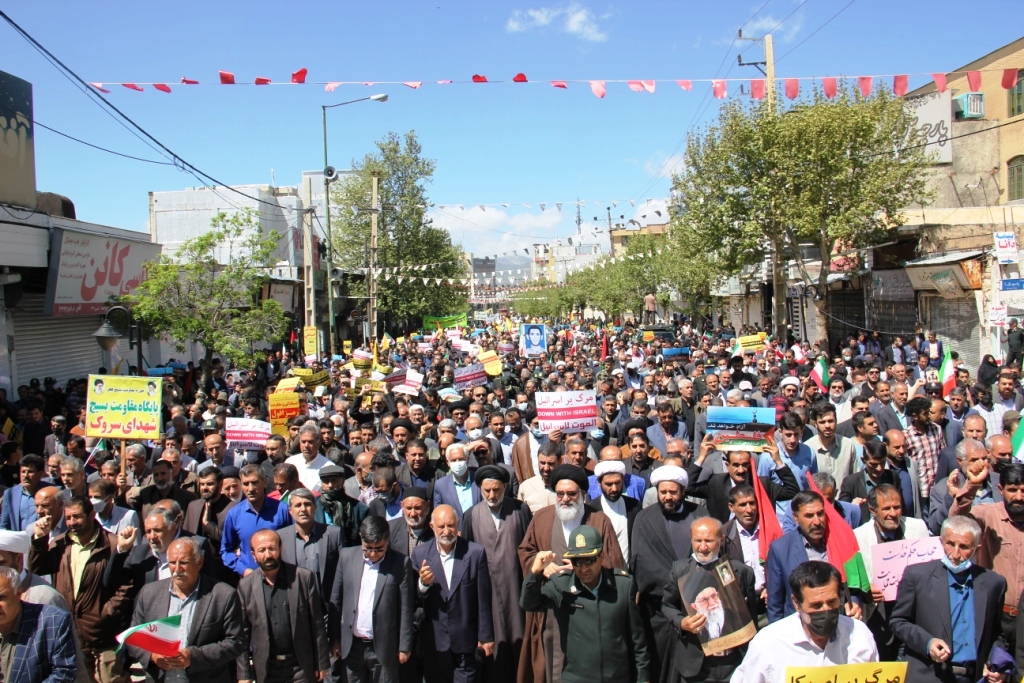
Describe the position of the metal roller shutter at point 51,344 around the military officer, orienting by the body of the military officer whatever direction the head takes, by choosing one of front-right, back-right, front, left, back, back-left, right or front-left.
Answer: back-right

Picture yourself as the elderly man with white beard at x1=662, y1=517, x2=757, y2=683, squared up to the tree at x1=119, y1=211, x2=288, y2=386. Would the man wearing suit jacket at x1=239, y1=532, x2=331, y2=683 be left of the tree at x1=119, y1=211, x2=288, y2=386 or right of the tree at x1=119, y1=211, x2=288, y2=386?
left

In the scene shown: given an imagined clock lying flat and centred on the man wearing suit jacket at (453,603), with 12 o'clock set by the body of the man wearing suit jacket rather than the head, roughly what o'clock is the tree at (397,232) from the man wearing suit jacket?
The tree is roughly at 6 o'clock from the man wearing suit jacket.

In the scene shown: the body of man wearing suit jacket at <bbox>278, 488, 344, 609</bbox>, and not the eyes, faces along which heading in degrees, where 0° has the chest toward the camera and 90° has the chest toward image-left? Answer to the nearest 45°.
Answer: approximately 0°

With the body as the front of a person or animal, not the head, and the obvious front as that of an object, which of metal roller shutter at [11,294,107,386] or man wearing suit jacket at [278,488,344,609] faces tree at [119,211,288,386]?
the metal roller shutter

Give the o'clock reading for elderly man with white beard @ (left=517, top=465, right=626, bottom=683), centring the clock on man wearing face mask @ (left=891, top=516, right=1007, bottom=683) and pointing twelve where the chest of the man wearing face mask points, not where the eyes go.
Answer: The elderly man with white beard is roughly at 3 o'clock from the man wearing face mask.

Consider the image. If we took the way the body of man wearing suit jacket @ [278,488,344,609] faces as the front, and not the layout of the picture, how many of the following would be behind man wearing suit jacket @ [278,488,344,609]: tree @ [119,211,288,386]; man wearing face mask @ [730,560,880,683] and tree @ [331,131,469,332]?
2

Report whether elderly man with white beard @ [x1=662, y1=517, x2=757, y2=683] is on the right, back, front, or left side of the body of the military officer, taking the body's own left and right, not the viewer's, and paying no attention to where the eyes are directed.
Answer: left

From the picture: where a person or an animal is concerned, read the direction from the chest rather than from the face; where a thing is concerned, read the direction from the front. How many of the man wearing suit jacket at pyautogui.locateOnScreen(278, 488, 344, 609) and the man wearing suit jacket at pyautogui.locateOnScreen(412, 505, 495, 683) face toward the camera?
2

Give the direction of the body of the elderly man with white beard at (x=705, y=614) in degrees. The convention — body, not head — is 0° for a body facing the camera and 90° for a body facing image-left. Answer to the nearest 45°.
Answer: approximately 0°
